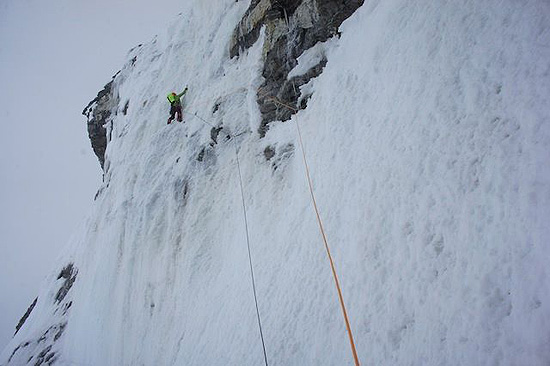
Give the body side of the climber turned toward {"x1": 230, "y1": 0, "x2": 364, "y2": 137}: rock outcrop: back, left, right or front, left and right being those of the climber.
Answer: right

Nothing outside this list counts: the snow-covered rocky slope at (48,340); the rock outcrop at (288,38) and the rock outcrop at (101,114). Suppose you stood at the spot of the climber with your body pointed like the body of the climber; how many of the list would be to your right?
1

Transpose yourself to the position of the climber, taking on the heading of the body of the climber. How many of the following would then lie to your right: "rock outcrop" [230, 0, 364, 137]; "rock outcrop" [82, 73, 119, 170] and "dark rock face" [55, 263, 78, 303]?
1

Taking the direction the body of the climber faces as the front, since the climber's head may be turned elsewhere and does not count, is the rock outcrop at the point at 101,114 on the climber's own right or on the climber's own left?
on the climber's own left

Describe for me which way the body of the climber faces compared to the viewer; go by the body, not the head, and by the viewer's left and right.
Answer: facing away from the viewer and to the right of the viewer

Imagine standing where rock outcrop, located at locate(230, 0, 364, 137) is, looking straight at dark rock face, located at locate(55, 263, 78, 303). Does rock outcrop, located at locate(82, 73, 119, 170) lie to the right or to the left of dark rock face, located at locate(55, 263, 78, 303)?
right

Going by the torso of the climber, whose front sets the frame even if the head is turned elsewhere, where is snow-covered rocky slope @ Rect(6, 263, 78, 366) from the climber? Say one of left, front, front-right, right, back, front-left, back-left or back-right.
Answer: back-left

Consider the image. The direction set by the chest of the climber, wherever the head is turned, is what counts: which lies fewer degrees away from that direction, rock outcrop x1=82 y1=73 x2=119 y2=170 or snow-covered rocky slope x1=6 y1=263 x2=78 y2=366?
the rock outcrop
